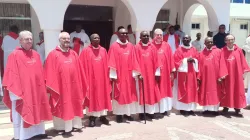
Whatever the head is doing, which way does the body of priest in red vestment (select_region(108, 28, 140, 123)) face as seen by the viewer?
toward the camera

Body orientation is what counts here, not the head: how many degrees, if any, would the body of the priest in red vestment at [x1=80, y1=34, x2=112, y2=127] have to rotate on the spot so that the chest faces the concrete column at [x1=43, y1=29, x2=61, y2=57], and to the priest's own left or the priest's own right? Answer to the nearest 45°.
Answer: approximately 135° to the priest's own right

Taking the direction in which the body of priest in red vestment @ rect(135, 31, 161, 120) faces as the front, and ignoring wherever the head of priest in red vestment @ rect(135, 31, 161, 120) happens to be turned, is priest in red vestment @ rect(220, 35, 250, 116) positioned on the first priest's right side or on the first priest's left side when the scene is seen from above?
on the first priest's left side

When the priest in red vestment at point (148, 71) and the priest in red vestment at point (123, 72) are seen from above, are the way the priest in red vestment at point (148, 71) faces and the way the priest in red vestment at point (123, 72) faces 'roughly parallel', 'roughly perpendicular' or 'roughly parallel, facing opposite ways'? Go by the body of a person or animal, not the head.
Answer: roughly parallel

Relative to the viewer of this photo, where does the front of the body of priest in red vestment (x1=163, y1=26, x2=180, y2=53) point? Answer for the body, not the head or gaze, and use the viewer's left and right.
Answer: facing the viewer

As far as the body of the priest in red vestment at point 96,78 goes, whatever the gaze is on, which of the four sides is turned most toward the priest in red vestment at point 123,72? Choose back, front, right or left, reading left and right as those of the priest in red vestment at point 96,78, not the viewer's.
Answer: left

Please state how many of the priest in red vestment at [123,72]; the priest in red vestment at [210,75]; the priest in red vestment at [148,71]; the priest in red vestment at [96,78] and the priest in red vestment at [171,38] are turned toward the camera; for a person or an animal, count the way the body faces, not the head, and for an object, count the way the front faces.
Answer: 5

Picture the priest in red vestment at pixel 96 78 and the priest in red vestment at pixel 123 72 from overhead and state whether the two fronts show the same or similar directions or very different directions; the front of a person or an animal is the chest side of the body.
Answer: same or similar directions

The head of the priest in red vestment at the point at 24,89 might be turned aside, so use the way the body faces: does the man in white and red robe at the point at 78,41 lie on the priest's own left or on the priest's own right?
on the priest's own left

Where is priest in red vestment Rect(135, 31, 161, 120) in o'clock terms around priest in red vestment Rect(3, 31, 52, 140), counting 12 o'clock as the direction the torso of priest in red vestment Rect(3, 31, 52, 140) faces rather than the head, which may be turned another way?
priest in red vestment Rect(135, 31, 161, 120) is roughly at 10 o'clock from priest in red vestment Rect(3, 31, 52, 140).

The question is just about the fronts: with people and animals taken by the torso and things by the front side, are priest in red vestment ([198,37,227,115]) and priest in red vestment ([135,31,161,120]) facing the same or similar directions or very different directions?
same or similar directions

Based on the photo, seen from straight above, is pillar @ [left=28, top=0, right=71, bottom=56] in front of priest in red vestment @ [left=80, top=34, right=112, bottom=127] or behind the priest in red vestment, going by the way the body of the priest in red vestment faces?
behind

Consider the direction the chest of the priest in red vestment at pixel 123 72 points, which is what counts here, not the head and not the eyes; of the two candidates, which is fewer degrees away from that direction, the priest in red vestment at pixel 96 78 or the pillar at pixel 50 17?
the priest in red vestment

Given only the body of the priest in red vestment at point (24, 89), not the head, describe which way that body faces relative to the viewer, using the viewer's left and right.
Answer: facing the viewer and to the right of the viewer

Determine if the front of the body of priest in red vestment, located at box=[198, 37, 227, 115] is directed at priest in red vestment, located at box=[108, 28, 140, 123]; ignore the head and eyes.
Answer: no

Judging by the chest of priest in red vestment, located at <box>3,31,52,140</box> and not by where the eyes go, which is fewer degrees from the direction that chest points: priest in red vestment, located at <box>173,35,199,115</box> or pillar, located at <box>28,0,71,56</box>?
the priest in red vestment
